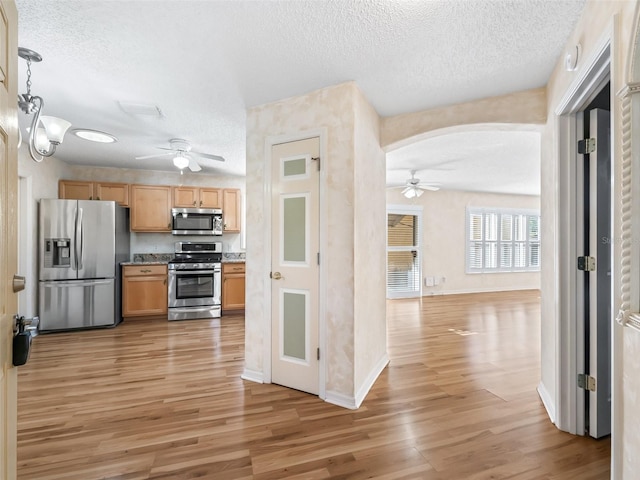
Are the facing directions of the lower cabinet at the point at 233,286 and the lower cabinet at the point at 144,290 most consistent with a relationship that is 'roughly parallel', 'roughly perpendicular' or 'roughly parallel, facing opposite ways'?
roughly parallel

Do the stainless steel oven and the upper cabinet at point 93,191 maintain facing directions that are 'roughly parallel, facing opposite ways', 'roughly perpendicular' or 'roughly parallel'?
roughly parallel

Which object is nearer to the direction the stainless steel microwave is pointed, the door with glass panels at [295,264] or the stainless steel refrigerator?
the door with glass panels

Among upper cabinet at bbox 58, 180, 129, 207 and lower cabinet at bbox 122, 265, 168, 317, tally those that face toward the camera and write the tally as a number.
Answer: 2

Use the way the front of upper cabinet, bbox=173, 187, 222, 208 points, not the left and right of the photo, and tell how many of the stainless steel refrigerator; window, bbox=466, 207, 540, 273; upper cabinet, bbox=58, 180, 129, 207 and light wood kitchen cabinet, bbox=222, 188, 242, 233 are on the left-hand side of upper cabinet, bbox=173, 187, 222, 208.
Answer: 2

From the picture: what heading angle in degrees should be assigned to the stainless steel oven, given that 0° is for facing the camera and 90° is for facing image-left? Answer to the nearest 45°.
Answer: approximately 0°

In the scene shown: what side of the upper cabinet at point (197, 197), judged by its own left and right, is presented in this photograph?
front

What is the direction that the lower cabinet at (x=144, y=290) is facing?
toward the camera

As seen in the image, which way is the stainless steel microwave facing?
toward the camera

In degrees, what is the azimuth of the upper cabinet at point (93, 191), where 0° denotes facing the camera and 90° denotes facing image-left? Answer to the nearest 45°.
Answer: approximately 0°

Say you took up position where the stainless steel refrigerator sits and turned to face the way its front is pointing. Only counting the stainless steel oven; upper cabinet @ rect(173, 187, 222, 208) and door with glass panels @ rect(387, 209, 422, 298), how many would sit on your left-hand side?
3
